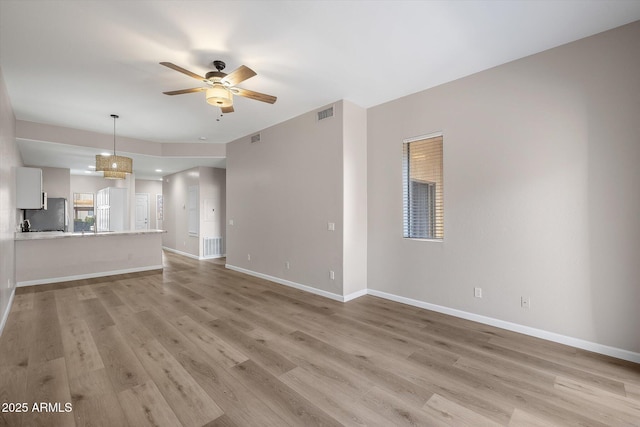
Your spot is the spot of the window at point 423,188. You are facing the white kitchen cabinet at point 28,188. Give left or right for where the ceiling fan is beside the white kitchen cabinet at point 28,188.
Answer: left

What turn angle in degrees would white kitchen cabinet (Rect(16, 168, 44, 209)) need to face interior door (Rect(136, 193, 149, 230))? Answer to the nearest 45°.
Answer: approximately 45° to its left

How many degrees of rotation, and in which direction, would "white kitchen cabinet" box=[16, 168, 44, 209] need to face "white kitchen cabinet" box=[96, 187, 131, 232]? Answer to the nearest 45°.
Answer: approximately 45° to its left

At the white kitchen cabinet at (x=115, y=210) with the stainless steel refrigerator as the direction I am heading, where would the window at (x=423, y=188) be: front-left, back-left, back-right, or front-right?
back-left

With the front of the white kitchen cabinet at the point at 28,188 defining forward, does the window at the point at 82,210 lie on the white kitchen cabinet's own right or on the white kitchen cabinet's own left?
on the white kitchen cabinet's own left

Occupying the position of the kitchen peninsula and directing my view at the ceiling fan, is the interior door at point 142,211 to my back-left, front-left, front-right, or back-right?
back-left

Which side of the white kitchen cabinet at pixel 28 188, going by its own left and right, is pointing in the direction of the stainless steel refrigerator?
left
